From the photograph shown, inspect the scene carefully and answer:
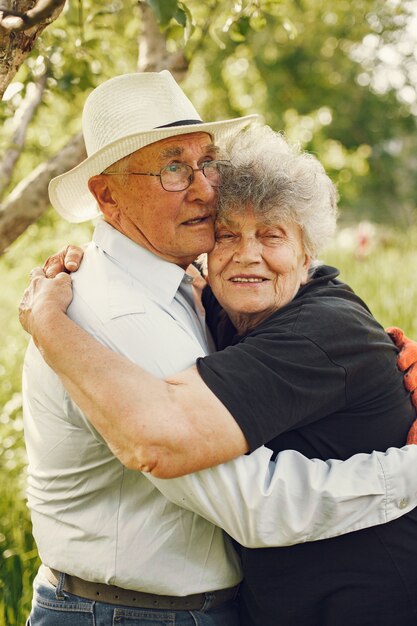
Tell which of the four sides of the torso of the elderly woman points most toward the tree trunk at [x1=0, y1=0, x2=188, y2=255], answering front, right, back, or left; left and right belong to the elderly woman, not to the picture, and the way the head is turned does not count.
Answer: right

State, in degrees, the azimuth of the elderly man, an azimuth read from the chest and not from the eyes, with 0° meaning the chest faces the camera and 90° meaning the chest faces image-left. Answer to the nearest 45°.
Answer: approximately 270°

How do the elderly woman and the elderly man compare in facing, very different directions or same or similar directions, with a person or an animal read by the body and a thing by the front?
very different directions

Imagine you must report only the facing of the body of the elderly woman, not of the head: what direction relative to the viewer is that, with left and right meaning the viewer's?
facing to the left of the viewer
